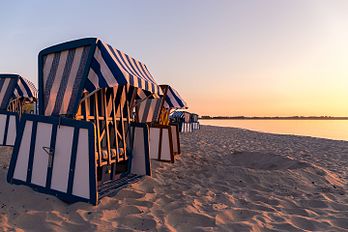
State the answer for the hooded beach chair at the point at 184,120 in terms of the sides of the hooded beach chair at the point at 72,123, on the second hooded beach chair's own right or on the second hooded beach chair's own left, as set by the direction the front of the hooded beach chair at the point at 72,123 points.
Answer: on the second hooded beach chair's own left

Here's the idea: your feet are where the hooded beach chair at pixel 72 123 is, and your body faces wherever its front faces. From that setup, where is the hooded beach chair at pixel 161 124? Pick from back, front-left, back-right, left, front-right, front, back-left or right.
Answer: left

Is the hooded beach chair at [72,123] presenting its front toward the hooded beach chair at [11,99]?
no

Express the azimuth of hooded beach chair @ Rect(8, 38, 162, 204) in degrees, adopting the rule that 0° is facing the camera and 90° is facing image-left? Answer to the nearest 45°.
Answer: approximately 315°
